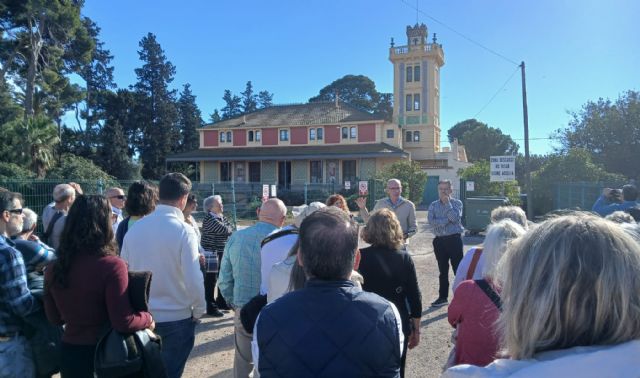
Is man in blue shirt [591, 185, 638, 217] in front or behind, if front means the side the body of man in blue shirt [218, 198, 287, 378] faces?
in front

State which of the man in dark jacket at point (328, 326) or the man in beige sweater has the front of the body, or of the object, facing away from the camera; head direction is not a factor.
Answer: the man in dark jacket

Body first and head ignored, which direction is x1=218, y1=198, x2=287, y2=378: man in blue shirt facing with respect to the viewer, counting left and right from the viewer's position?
facing away from the viewer and to the right of the viewer

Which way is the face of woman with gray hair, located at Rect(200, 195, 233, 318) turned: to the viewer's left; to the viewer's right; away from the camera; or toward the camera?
to the viewer's right

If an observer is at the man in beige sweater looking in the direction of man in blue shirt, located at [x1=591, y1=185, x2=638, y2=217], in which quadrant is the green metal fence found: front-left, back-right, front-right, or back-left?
back-left

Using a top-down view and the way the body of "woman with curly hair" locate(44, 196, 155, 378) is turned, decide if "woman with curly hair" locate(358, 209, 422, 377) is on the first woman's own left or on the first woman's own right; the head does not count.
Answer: on the first woman's own right

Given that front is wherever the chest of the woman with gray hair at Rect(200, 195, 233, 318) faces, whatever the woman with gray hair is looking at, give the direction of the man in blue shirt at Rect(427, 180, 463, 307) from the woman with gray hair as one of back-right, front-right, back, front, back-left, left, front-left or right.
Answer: front

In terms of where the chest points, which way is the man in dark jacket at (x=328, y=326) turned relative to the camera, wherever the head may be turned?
away from the camera

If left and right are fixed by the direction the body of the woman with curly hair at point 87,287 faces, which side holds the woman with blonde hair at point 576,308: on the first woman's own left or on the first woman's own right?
on the first woman's own right

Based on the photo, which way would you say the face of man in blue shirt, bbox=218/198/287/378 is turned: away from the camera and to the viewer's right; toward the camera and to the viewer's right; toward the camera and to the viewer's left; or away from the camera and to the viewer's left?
away from the camera and to the viewer's right

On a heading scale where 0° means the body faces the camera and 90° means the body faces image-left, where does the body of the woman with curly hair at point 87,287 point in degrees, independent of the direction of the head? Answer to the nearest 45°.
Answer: approximately 225°

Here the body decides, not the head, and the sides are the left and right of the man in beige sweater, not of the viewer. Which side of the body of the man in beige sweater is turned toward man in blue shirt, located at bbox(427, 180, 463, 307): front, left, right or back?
left

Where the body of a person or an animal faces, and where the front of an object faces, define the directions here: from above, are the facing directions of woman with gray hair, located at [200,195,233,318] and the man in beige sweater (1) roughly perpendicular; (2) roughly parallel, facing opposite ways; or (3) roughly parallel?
roughly perpendicular

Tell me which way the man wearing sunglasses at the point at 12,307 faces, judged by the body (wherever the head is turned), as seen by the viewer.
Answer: to the viewer's right

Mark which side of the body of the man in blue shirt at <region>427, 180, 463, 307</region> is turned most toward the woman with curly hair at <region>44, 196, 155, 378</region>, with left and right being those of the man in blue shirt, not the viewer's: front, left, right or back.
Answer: front

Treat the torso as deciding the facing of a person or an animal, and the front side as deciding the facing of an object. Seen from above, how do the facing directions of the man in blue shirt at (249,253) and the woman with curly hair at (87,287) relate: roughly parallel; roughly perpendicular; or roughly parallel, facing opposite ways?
roughly parallel
